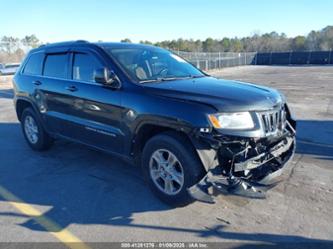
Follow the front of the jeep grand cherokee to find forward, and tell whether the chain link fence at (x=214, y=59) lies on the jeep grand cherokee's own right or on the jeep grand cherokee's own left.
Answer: on the jeep grand cherokee's own left

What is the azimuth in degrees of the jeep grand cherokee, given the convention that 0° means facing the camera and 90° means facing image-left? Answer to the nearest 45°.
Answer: approximately 315°
